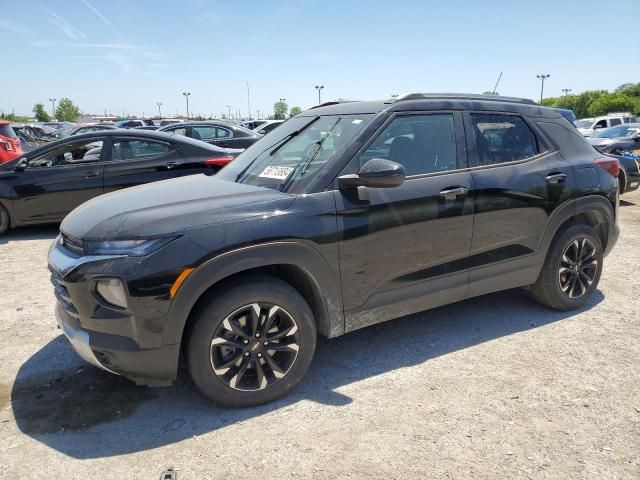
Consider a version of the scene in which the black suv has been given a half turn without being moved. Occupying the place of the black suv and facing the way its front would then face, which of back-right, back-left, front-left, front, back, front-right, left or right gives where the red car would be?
left

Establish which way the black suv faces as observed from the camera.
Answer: facing the viewer and to the left of the viewer
